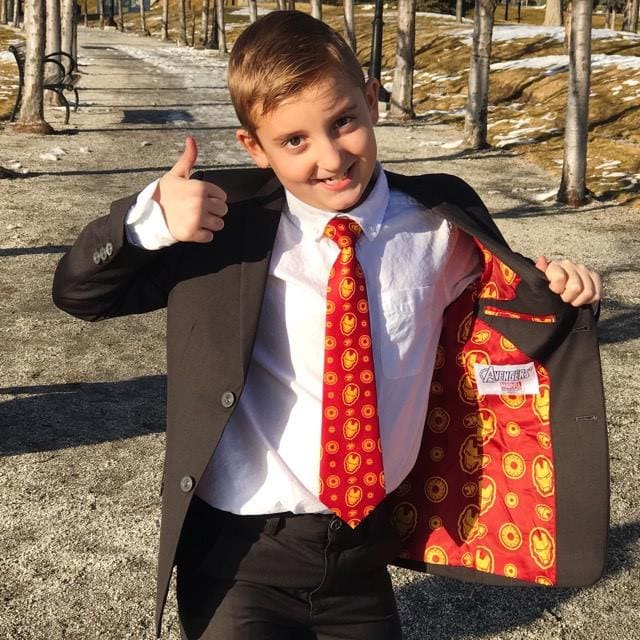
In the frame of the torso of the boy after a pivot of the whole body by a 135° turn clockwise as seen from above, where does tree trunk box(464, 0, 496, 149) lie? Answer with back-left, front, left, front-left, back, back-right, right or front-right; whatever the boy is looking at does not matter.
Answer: front-right

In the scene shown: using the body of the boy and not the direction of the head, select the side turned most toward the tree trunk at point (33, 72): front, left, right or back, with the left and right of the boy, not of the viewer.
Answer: back

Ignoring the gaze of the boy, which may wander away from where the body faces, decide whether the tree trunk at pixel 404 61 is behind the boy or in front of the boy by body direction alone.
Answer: behind

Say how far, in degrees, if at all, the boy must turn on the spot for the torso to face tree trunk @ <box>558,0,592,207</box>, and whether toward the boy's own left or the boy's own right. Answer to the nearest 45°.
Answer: approximately 180°

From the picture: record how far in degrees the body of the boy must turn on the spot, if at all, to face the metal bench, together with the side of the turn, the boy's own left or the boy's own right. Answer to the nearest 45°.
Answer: approximately 180°

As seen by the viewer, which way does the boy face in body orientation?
toward the camera
